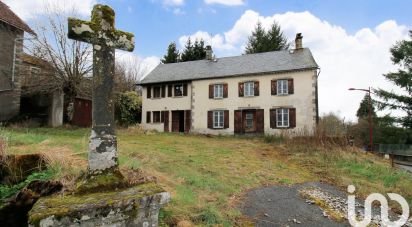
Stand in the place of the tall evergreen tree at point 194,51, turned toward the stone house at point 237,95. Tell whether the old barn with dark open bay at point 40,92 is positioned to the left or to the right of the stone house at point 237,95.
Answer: right

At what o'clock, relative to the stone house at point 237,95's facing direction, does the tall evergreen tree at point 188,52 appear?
The tall evergreen tree is roughly at 5 o'clock from the stone house.

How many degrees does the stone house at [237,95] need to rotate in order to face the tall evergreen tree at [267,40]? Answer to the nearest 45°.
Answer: approximately 180°

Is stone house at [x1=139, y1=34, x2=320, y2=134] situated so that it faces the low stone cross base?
yes

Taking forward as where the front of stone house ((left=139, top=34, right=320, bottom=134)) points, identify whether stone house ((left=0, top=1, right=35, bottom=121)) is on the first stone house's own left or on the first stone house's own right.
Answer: on the first stone house's own right

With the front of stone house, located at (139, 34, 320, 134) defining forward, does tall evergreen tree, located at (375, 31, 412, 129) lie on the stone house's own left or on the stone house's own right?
on the stone house's own left

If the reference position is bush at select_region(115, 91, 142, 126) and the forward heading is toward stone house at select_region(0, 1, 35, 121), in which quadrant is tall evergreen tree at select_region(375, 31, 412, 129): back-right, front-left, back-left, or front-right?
back-left

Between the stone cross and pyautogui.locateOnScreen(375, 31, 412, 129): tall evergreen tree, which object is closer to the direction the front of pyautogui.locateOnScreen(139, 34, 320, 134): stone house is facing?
the stone cross

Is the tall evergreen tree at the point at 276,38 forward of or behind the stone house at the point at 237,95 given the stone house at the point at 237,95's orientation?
behind

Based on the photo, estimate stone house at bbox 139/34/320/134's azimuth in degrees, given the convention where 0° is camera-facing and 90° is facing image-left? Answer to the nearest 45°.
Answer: approximately 0°
